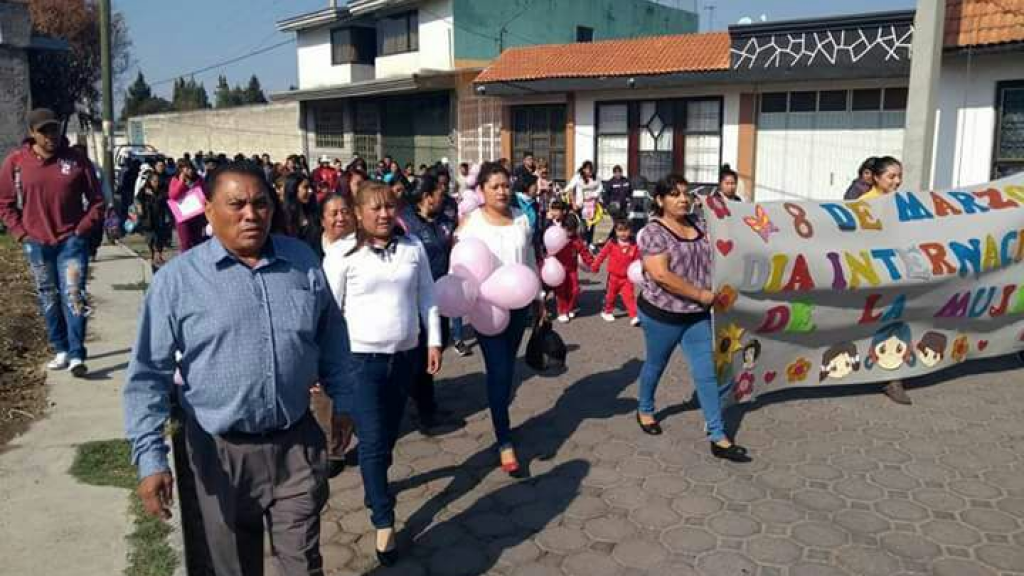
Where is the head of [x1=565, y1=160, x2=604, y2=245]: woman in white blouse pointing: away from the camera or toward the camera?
toward the camera

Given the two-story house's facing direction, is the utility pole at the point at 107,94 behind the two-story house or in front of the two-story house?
in front

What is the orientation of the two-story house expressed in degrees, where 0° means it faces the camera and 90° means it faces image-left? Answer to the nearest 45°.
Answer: approximately 45°

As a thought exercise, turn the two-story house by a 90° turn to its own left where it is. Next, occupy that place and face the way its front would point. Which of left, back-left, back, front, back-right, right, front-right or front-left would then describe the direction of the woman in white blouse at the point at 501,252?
front-right

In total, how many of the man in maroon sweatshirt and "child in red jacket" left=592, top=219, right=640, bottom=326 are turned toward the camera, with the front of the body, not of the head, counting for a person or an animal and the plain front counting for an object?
2

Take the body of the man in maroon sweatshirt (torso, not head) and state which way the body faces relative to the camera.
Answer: toward the camera

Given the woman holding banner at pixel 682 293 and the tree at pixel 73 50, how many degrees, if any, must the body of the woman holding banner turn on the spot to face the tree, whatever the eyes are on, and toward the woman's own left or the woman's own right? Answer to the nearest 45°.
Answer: approximately 180°

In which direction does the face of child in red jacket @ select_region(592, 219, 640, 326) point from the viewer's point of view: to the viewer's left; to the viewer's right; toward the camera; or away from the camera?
toward the camera

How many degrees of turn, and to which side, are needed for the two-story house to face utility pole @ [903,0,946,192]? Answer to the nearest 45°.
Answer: approximately 45° to its left

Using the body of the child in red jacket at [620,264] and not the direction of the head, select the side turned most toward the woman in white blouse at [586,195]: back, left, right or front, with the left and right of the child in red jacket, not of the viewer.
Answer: back

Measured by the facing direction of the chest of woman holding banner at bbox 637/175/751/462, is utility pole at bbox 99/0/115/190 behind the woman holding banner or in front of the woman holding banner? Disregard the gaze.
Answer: behind

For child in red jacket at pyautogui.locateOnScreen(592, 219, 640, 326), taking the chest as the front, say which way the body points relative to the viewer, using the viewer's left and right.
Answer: facing the viewer

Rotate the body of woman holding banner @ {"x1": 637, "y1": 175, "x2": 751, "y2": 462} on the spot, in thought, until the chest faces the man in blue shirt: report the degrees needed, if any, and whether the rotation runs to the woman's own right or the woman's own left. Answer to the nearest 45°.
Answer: approximately 90° to the woman's own right

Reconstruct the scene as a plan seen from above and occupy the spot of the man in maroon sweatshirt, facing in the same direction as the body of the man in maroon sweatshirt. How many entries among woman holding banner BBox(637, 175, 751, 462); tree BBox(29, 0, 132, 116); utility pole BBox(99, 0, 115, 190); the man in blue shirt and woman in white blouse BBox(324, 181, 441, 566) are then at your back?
2

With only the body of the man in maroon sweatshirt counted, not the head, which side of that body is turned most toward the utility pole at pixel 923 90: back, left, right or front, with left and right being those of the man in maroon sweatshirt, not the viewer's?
left

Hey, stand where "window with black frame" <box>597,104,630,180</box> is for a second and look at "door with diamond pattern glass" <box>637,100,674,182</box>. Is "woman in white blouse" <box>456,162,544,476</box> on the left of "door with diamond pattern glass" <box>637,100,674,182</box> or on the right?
right
